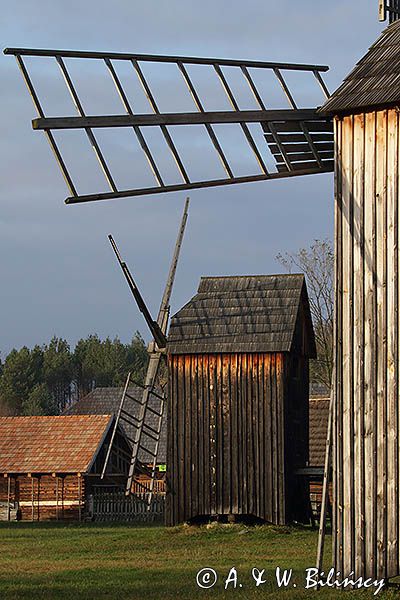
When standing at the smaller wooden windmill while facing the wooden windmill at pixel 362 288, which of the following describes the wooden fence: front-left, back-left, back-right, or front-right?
back-right

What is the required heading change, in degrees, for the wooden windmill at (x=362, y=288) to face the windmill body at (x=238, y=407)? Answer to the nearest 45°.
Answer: approximately 45° to its right

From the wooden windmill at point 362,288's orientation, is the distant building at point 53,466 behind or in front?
in front

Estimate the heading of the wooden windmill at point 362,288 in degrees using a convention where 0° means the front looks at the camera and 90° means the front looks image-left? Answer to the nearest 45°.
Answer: approximately 135°

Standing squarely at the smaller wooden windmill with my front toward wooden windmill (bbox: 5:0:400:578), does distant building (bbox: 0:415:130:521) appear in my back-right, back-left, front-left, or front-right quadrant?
back-right

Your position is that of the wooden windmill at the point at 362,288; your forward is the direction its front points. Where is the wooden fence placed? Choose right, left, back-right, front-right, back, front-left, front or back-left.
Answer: front-right
